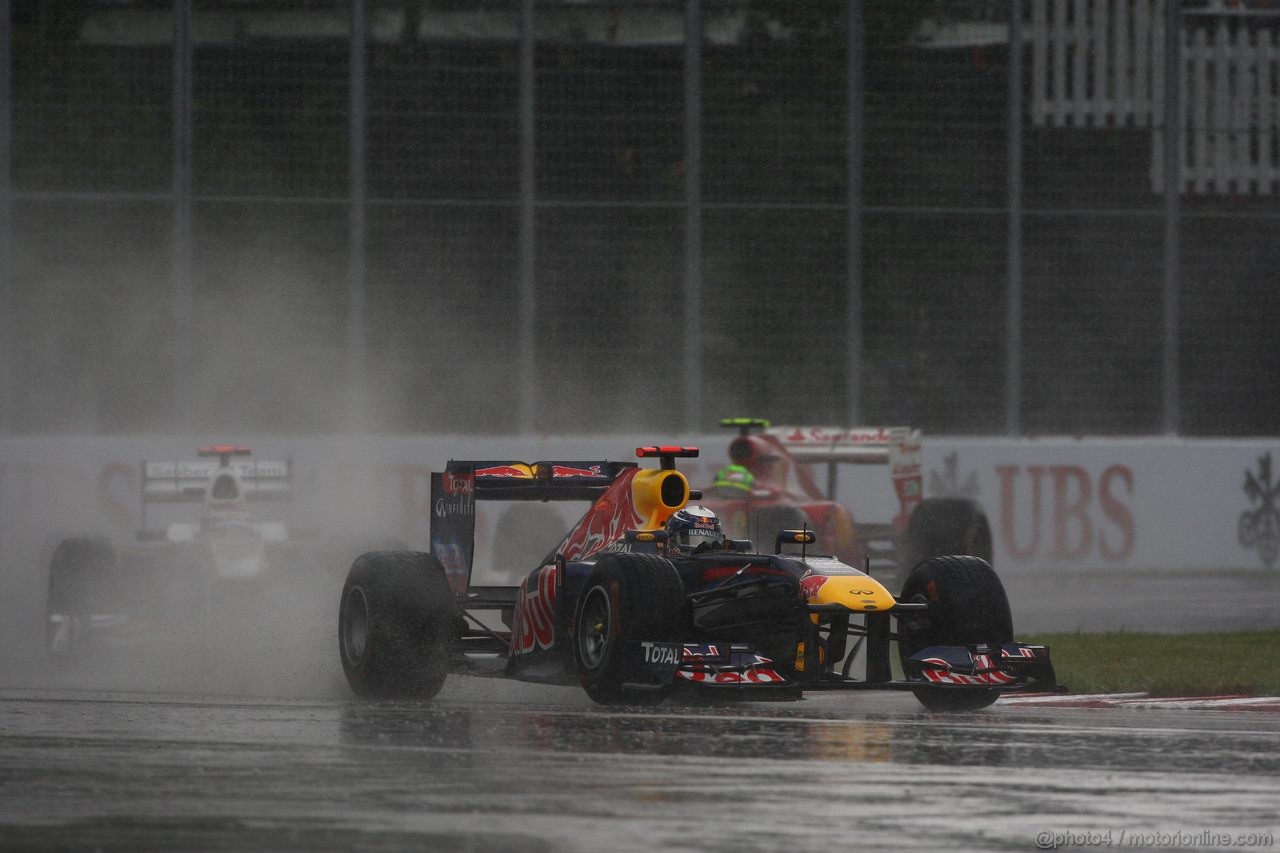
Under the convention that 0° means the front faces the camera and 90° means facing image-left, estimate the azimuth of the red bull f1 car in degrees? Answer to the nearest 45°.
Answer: approximately 315°

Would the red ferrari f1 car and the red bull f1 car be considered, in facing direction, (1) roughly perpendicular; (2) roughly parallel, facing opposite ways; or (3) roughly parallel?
roughly perpendicular

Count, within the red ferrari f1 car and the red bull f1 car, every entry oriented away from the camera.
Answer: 0

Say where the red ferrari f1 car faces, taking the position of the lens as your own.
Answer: facing the viewer and to the left of the viewer

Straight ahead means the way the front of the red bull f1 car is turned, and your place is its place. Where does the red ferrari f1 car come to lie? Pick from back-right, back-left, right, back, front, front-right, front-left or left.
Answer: back-left

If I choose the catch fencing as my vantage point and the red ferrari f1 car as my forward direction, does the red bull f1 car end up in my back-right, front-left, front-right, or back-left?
front-right

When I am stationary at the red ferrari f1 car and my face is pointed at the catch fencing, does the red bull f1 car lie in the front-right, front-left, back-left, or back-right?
back-left

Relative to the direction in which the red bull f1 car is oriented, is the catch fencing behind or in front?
behind
